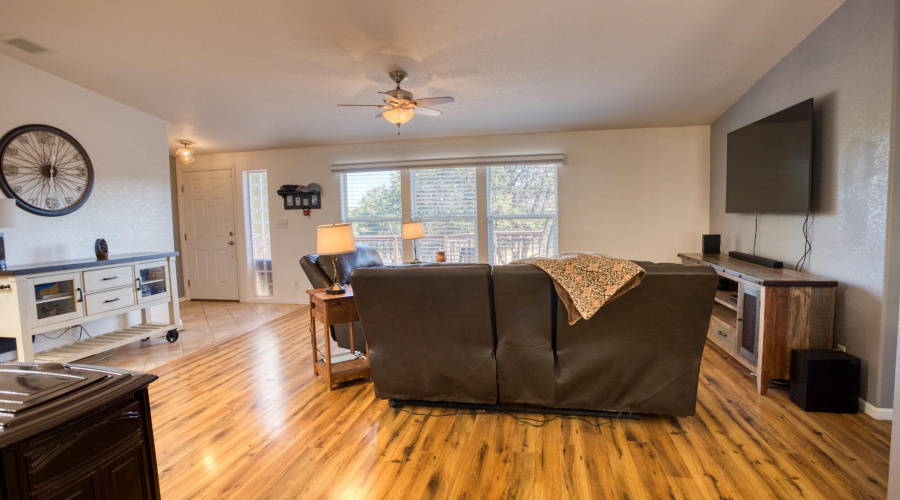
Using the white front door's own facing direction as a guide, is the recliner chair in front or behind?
in front

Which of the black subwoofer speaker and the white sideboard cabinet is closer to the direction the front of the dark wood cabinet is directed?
the black subwoofer speaker

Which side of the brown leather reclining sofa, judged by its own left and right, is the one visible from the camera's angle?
back

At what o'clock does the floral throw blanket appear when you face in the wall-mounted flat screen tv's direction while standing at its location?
The floral throw blanket is roughly at 11 o'clock from the wall-mounted flat screen tv.

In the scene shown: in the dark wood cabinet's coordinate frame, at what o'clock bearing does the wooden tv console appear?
The wooden tv console is roughly at 11 o'clock from the dark wood cabinet.

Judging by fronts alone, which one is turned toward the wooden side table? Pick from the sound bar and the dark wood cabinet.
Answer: the sound bar

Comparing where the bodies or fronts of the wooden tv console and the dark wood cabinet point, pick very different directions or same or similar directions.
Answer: very different directions

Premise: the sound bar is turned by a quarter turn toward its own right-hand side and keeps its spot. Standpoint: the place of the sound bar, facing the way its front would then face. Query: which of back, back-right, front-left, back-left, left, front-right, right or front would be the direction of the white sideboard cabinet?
left

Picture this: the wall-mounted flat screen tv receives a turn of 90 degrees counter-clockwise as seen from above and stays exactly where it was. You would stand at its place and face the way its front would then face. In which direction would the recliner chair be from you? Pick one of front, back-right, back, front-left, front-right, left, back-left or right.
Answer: right

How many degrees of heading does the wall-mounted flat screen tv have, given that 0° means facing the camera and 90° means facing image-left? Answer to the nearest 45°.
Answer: approximately 45°

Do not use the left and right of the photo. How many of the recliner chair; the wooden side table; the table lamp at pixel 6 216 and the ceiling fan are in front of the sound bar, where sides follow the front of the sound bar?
4

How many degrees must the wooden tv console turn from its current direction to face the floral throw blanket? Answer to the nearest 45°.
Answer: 0° — it already faces it

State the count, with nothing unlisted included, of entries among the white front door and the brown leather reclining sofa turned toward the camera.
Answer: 1

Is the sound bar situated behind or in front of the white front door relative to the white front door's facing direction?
in front

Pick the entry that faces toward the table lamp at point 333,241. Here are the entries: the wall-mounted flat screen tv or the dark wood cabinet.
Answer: the wall-mounted flat screen tv

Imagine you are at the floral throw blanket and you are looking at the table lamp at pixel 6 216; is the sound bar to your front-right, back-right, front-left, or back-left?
back-right

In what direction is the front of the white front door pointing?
toward the camera

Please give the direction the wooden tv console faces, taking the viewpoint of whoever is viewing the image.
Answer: facing the viewer and to the left of the viewer

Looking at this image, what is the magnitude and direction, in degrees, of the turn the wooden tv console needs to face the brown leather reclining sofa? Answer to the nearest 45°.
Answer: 0° — it already faces it
